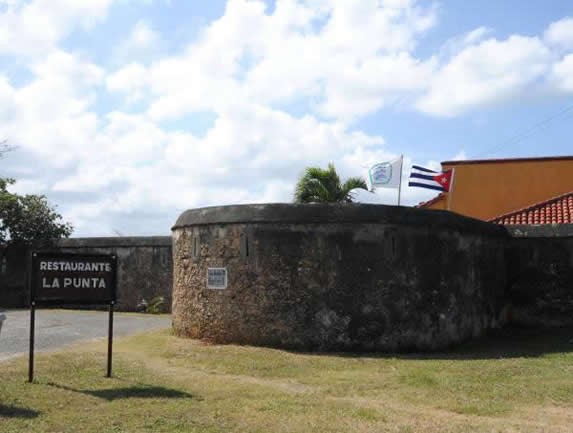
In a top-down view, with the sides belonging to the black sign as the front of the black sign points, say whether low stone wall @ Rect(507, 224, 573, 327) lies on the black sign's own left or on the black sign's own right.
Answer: on the black sign's own left

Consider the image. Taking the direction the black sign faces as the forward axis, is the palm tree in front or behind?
behind

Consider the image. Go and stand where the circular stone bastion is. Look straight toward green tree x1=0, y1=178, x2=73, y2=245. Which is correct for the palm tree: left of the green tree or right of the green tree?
right

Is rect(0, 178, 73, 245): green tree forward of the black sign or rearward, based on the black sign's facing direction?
rearward

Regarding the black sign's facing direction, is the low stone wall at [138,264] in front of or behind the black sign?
behind

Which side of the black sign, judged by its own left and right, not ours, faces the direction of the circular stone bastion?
left

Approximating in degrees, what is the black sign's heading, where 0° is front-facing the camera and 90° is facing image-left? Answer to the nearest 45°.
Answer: approximately 0°
